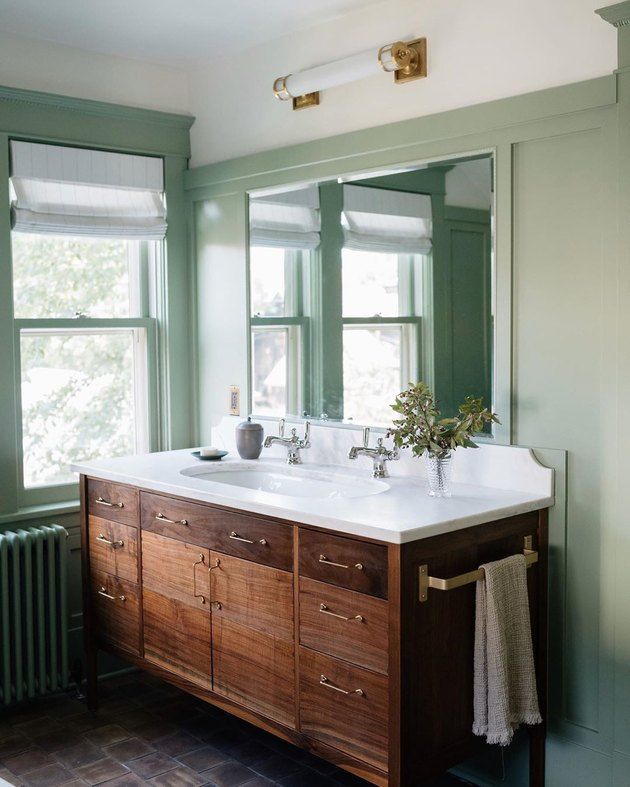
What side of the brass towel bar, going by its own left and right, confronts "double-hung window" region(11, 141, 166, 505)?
back

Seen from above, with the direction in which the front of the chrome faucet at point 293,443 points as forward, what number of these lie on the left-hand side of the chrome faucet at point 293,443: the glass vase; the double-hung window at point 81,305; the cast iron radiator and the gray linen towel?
2

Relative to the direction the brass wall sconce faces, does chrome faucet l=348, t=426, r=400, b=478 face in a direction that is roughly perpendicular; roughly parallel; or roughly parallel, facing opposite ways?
roughly parallel

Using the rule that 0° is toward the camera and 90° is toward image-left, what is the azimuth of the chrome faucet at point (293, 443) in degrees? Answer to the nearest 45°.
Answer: approximately 45°

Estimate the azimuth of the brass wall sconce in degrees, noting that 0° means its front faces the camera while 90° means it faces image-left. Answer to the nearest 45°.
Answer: approximately 45°

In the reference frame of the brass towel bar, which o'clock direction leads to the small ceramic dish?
The small ceramic dish is roughly at 6 o'clock from the brass towel bar.

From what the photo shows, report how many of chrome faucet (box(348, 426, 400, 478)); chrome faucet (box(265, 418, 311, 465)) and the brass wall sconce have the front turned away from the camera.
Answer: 0

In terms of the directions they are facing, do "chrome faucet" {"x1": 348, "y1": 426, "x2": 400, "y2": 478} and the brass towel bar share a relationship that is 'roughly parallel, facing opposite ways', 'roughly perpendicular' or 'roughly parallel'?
roughly perpendicular

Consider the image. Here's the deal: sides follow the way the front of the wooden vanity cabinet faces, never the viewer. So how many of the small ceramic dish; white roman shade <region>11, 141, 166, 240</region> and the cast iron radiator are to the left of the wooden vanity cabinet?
0

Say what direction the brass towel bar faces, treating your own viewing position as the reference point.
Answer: facing the viewer and to the right of the viewer

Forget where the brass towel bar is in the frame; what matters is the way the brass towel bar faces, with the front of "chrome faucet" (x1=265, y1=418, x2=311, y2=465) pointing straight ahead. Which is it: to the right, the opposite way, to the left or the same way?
to the left

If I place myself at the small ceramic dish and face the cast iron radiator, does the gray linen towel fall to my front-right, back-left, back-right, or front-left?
back-left

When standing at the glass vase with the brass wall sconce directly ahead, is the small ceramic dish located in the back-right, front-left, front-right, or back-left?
front-left

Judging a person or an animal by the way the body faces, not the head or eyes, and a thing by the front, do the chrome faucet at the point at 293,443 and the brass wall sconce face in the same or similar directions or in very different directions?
same or similar directions

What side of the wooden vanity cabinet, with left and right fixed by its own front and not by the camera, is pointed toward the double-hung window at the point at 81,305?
right

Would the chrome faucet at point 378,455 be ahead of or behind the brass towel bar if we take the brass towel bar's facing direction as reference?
behind

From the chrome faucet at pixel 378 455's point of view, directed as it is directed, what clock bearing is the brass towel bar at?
The brass towel bar is roughly at 10 o'clock from the chrome faucet.
